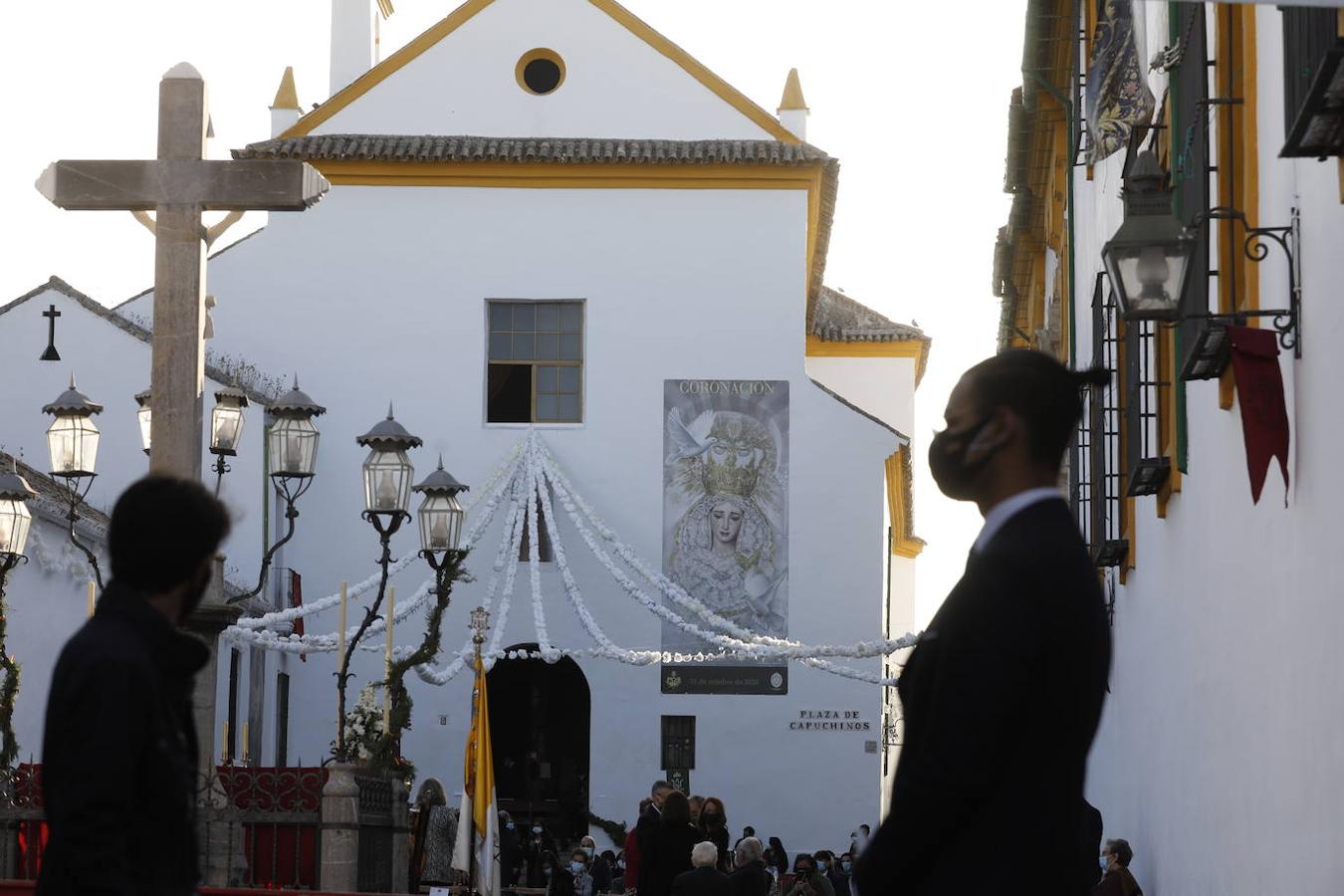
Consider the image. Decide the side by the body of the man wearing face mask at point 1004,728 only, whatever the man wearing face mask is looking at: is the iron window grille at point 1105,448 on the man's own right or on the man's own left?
on the man's own right

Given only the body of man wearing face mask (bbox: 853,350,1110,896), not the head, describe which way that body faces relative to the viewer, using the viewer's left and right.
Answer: facing to the left of the viewer

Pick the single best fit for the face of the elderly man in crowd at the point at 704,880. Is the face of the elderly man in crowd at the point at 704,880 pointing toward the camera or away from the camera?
away from the camera

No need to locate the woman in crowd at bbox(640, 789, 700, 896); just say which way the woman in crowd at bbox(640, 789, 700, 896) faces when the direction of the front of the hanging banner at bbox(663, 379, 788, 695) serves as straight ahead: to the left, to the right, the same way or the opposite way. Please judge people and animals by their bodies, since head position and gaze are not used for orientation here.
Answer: the opposite way

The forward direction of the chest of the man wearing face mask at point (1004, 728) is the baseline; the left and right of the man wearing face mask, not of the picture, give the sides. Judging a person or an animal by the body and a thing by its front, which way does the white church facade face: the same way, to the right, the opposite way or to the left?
to the left

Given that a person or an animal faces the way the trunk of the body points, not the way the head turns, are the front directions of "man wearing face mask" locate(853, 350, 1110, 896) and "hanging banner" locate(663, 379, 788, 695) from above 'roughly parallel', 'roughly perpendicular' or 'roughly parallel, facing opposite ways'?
roughly perpendicular

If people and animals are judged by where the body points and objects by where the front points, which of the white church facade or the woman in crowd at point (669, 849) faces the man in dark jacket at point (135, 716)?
the white church facade

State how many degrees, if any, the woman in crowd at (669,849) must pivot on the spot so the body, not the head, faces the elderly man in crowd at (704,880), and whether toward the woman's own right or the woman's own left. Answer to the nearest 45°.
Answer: approximately 180°

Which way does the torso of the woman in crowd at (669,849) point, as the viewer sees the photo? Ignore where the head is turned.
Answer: away from the camera

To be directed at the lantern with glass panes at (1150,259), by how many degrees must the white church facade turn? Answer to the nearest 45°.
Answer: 0° — it already faces it

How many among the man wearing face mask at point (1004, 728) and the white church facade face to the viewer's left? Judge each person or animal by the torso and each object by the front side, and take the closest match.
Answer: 1
